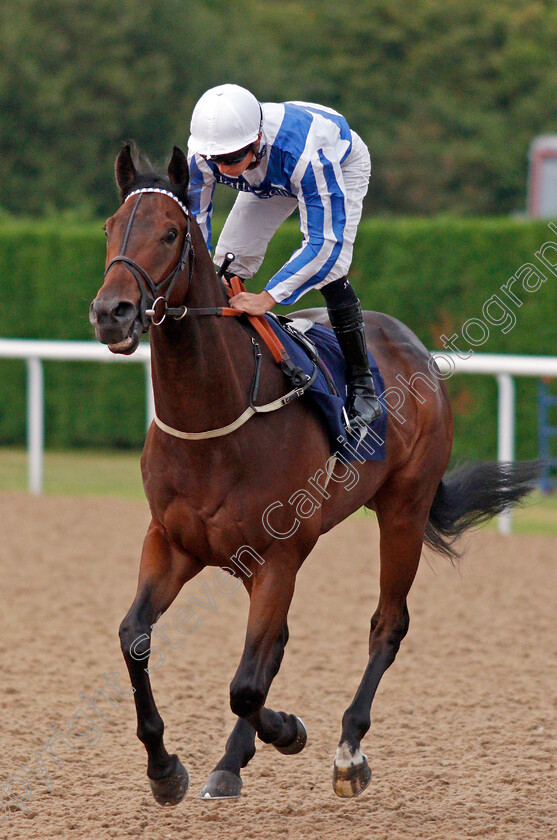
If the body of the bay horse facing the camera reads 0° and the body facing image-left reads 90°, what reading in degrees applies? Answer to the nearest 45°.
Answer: approximately 45°

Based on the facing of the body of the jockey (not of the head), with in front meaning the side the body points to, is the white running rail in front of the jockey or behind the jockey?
behind

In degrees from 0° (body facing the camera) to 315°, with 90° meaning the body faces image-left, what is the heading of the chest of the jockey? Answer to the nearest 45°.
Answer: approximately 45°
